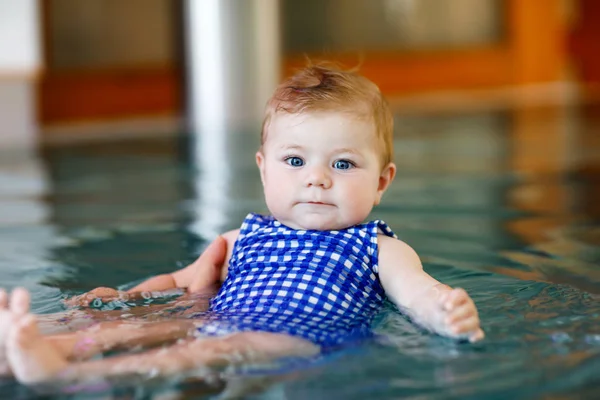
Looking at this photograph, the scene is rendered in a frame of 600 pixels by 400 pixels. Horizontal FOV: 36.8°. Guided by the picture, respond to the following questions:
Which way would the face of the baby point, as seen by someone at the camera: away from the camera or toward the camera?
toward the camera

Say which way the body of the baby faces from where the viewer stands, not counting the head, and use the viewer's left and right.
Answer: facing the viewer and to the left of the viewer
